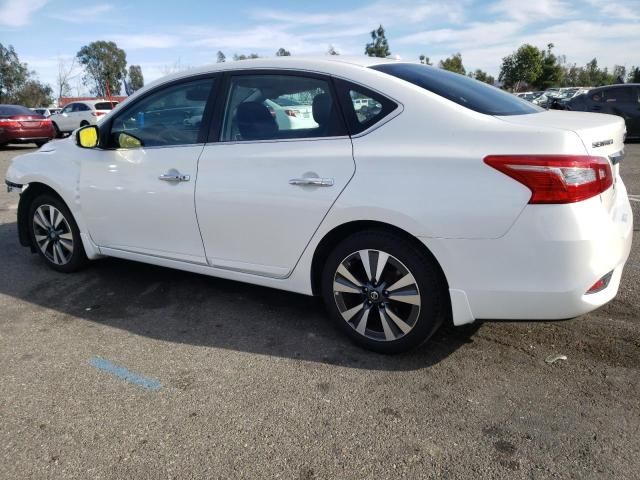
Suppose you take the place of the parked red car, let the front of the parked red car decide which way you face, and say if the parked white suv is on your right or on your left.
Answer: on your right

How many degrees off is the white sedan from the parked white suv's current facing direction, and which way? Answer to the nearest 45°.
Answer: approximately 135° to its left

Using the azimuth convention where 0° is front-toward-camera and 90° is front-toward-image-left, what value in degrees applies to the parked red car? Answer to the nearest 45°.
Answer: approximately 135°

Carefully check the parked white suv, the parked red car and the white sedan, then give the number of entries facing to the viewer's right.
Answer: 0

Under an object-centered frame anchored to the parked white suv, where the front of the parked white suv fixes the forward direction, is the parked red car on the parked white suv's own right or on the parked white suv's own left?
on the parked white suv's own left

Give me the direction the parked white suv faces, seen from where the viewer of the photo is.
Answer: facing away from the viewer and to the left of the viewer

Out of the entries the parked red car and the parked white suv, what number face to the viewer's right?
0

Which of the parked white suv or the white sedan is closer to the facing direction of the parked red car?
the parked white suv

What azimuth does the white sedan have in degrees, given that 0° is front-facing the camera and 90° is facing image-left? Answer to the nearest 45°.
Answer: approximately 135°

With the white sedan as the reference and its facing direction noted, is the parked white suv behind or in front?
in front
